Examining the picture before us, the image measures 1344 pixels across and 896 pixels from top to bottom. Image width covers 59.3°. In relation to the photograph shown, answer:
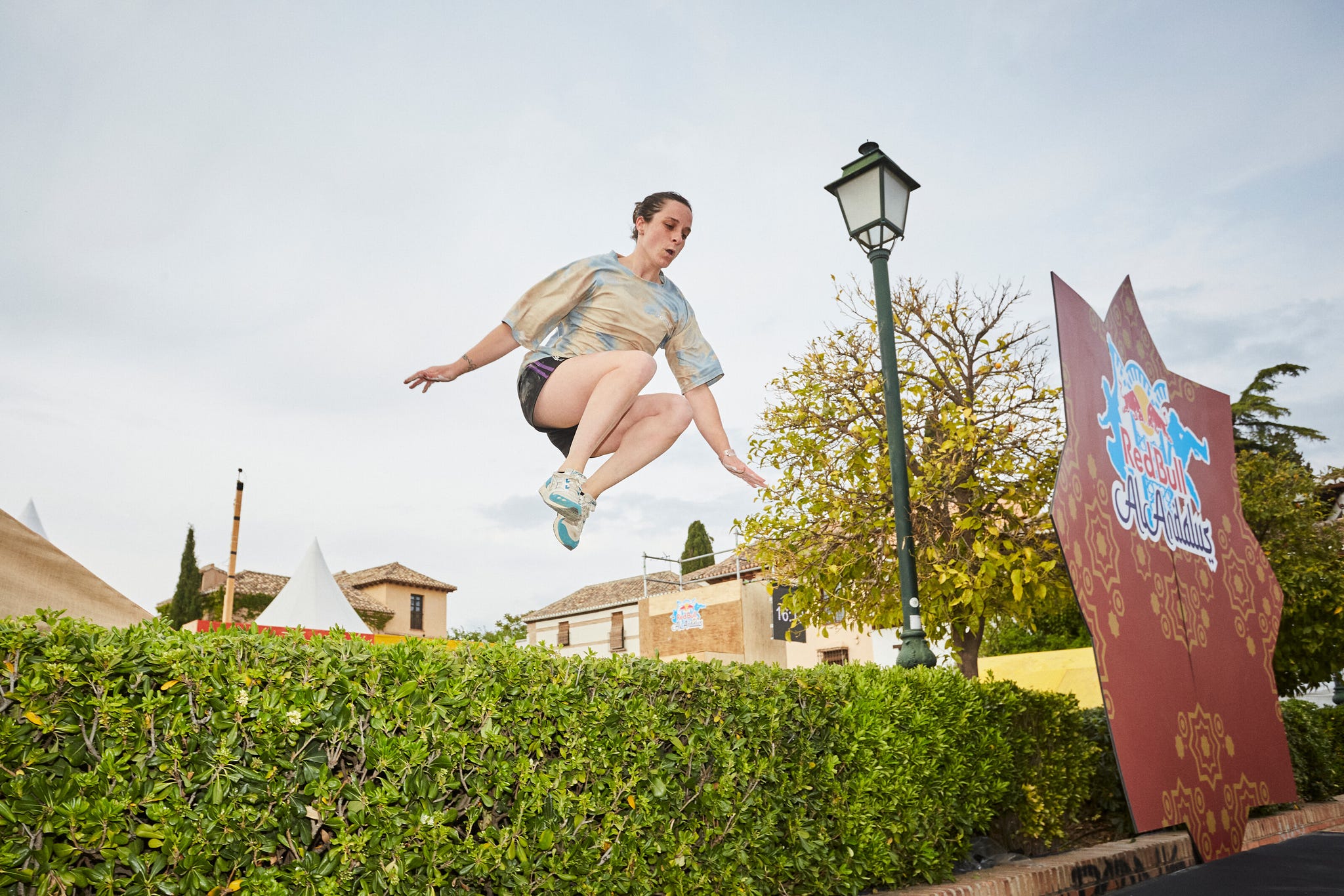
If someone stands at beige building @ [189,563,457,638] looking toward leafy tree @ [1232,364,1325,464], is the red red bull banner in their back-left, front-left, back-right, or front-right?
front-right

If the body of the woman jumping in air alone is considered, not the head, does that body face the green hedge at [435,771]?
no

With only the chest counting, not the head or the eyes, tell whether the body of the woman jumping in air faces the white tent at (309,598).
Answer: no

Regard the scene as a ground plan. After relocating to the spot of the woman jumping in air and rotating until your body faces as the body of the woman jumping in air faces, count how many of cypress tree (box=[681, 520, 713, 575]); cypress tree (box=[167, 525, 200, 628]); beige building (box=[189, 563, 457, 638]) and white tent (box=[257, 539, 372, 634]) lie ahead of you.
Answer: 0

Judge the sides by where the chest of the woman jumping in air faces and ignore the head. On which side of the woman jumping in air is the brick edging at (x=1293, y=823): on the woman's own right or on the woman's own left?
on the woman's own left

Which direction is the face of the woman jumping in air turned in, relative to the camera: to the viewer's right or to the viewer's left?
to the viewer's right

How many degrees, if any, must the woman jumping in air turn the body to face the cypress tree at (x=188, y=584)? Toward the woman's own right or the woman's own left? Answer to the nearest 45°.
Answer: approximately 180°

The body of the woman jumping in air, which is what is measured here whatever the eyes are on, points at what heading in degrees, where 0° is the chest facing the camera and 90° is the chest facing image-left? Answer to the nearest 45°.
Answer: approximately 315°

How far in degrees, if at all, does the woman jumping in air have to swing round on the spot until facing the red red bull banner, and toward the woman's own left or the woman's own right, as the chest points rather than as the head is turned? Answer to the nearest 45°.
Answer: approximately 45° to the woman's own left

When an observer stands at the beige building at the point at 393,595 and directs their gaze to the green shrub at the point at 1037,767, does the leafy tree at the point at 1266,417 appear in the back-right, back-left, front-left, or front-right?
front-left

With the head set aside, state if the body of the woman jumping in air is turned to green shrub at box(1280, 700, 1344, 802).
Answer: no

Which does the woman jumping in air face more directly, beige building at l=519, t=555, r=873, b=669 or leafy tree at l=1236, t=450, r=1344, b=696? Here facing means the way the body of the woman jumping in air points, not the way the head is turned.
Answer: the leafy tree

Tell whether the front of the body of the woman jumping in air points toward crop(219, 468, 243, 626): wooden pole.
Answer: no

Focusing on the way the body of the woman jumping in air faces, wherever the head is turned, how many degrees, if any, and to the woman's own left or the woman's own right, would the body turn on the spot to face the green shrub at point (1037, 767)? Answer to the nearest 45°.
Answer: approximately 45° to the woman's own left

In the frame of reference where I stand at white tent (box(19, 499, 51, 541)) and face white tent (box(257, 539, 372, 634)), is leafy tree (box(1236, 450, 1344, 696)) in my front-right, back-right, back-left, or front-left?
front-right

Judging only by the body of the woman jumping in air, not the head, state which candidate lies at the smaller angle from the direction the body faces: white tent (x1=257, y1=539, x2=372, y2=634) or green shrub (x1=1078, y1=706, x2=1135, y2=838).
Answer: the green shrub
